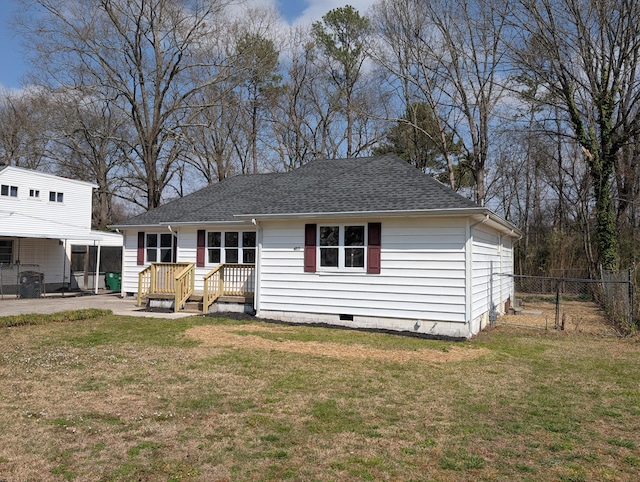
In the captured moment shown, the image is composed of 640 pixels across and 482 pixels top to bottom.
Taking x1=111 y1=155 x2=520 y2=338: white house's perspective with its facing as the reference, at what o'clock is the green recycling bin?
The green recycling bin is roughly at 3 o'clock from the white house.

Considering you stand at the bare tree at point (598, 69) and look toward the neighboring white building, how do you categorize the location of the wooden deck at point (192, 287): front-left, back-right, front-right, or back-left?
front-left

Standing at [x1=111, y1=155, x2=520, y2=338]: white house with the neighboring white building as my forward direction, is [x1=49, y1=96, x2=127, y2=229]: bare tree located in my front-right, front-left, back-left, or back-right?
front-right

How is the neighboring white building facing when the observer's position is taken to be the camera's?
facing the viewer and to the right of the viewer

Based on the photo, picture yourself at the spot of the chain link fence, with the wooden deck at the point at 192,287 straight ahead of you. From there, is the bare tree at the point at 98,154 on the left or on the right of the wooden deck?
right

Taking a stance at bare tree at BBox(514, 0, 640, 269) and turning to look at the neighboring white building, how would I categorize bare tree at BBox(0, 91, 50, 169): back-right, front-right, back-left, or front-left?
front-right

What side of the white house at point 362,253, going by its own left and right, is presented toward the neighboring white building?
right

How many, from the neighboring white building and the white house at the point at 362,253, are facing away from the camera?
0

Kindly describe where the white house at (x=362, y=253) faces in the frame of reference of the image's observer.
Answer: facing the viewer and to the left of the viewer

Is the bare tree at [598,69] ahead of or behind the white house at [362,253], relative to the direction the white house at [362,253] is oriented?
behind

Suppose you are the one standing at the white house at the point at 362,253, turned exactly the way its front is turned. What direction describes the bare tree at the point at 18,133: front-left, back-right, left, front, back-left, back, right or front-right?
right
